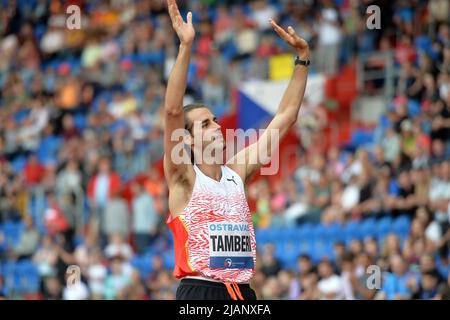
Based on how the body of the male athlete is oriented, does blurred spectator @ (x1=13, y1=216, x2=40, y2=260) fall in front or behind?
behind

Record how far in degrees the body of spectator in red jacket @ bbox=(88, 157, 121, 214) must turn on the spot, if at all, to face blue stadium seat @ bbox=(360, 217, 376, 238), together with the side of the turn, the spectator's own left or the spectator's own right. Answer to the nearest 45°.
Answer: approximately 45° to the spectator's own left

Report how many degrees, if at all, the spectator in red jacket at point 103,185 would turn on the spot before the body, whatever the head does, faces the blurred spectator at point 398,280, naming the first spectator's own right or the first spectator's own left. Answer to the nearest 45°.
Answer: approximately 45° to the first spectator's own left

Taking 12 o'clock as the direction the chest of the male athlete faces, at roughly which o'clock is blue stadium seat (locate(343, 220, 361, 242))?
The blue stadium seat is roughly at 8 o'clock from the male athlete.

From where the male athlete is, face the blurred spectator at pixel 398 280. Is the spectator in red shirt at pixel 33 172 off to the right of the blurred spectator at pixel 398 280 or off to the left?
left

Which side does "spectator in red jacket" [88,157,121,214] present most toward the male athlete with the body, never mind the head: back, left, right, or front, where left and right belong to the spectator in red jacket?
front

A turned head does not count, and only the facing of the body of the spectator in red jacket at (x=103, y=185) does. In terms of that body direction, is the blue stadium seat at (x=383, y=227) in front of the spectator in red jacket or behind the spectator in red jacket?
in front

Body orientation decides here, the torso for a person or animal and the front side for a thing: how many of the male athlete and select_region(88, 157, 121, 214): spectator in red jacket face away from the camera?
0

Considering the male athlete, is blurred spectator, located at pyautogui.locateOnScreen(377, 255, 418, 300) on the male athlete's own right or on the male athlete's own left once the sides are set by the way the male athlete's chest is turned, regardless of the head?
on the male athlete's own left

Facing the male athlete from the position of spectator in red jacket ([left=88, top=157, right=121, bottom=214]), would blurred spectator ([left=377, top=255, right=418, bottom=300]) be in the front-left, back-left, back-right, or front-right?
front-left

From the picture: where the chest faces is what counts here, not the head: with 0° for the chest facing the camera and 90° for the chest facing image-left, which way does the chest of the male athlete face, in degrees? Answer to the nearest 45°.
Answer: approximately 315°

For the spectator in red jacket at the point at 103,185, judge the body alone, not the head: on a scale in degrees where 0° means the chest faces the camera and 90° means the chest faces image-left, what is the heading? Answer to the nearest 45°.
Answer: approximately 0°
